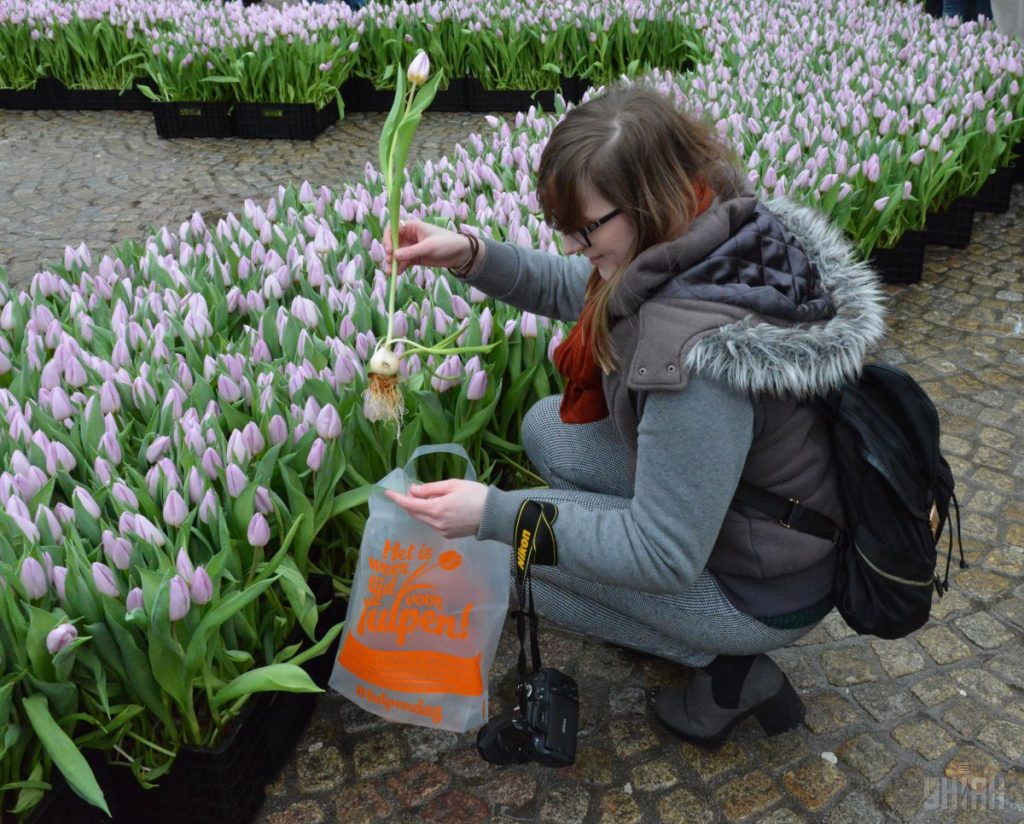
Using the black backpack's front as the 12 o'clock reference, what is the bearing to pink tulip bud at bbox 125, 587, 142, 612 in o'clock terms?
The pink tulip bud is roughly at 5 o'clock from the black backpack.

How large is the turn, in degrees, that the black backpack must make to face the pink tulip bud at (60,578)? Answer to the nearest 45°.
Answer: approximately 135° to its right

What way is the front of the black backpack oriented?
to the viewer's right

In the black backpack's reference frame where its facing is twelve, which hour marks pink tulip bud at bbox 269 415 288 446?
The pink tulip bud is roughly at 6 o'clock from the black backpack.

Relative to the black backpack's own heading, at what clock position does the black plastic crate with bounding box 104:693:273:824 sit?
The black plastic crate is roughly at 5 o'clock from the black backpack.

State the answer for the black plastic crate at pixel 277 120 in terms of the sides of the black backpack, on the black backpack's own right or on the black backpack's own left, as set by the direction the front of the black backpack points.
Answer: on the black backpack's own left

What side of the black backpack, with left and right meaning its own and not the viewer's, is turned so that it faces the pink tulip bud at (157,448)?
back

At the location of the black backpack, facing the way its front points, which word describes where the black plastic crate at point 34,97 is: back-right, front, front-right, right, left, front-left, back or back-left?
back-left

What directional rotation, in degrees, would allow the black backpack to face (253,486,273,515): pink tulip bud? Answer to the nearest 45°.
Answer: approximately 180°

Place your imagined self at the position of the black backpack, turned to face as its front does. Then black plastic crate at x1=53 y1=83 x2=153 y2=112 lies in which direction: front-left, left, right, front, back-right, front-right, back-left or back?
back-left

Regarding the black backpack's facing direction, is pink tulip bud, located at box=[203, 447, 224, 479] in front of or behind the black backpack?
behind
